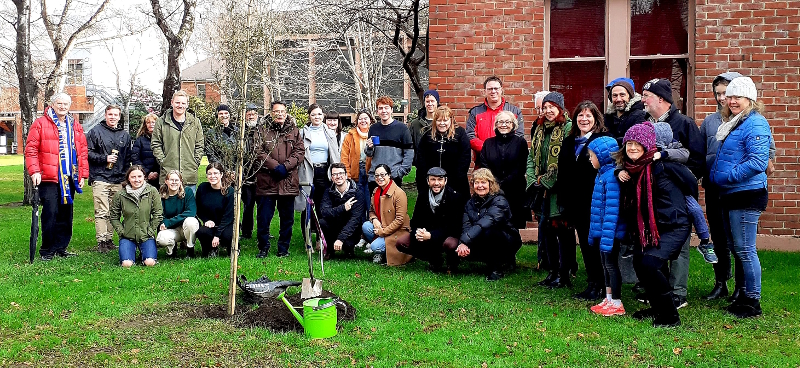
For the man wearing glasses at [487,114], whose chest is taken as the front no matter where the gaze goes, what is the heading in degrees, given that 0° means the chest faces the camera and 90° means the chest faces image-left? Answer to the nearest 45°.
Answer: approximately 0°

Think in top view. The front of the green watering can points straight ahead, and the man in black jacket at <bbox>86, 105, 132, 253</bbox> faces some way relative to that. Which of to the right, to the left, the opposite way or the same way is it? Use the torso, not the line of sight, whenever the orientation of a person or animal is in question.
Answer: to the left

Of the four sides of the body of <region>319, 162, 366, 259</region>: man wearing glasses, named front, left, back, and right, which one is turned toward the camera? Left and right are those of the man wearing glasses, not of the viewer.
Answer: front

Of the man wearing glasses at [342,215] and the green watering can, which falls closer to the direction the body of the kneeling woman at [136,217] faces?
the green watering can

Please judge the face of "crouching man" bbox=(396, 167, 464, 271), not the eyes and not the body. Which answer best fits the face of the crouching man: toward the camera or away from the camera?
toward the camera

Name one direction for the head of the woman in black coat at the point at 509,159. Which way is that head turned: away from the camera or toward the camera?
toward the camera

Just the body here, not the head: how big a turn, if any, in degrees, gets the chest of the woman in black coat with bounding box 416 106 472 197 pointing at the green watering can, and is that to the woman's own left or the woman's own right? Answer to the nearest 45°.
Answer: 0° — they already face it

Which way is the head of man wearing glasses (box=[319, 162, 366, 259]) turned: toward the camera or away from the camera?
toward the camera

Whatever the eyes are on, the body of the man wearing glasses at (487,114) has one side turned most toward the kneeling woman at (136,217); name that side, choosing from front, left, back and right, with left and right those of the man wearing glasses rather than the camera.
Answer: right

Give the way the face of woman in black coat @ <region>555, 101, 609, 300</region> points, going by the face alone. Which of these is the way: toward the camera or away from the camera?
toward the camera

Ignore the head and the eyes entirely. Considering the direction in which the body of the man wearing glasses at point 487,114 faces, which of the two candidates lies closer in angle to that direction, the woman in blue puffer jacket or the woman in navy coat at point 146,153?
the woman in blue puffer jacket

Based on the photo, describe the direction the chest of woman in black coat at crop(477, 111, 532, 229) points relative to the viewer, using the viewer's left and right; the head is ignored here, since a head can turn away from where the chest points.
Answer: facing the viewer

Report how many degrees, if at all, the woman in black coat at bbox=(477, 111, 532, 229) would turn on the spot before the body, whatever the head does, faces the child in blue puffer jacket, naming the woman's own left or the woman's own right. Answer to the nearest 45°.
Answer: approximately 45° to the woman's own left
